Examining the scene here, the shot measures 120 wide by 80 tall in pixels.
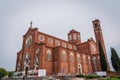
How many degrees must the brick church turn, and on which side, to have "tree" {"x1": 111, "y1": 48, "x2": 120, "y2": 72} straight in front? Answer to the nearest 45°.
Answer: approximately 135° to its left

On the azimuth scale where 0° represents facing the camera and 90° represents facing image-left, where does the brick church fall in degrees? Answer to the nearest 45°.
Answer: approximately 45°
